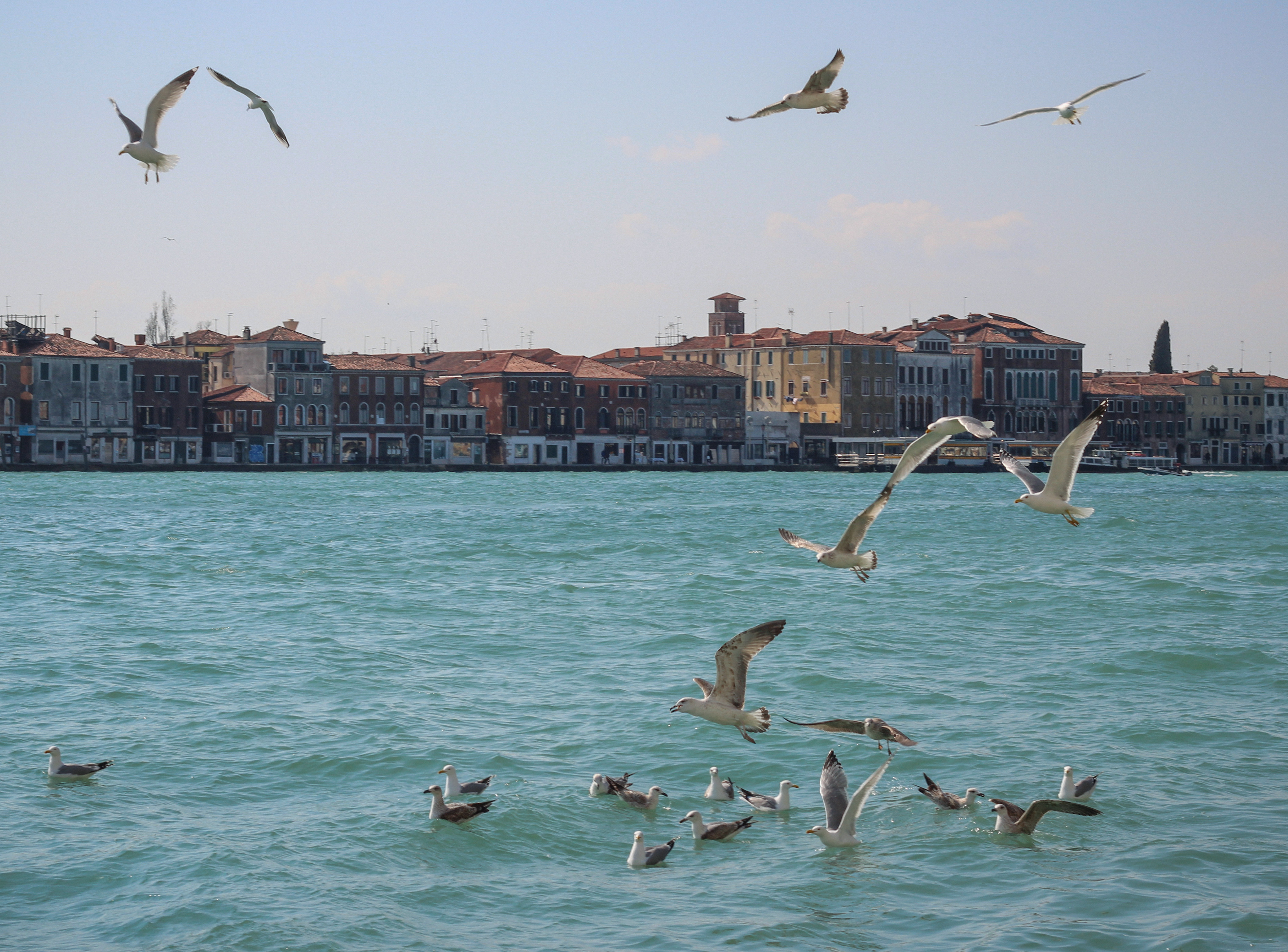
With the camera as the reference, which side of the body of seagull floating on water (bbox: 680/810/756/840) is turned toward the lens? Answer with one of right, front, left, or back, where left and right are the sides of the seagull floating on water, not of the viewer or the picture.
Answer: left

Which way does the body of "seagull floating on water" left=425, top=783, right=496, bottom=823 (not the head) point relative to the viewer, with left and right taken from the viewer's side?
facing to the left of the viewer

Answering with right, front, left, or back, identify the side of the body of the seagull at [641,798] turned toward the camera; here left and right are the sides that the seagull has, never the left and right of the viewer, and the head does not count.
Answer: right

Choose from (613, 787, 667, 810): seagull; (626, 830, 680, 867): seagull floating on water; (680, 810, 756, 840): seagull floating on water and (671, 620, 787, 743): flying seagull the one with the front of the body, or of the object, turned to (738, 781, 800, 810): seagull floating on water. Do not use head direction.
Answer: the seagull

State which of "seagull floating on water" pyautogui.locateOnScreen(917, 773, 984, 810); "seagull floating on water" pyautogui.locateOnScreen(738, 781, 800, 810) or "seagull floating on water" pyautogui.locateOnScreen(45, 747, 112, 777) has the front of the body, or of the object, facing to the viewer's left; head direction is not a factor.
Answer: "seagull floating on water" pyautogui.locateOnScreen(45, 747, 112, 777)

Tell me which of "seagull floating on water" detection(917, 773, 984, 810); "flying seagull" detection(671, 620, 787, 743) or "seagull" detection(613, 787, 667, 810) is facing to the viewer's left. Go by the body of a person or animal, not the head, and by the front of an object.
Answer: the flying seagull

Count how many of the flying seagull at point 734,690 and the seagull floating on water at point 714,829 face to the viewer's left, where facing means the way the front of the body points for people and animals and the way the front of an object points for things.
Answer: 2

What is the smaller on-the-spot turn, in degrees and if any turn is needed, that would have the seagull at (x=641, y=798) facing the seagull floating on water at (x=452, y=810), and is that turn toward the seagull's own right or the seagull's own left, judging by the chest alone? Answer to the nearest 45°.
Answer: approximately 180°

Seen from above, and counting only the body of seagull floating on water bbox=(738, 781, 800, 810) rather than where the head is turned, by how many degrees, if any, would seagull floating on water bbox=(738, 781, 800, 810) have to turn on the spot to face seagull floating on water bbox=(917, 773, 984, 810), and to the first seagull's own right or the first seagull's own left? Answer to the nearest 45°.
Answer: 0° — it already faces it

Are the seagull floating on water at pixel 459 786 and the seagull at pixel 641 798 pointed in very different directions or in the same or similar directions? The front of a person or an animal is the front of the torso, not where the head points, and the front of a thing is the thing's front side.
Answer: very different directions

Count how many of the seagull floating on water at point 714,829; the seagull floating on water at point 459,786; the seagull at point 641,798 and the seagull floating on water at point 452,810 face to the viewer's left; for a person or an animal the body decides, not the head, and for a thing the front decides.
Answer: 3

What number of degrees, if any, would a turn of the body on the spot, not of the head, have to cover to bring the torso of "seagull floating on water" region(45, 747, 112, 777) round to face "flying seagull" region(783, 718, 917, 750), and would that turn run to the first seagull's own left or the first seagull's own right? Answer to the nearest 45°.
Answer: approximately 135° to the first seagull's own left

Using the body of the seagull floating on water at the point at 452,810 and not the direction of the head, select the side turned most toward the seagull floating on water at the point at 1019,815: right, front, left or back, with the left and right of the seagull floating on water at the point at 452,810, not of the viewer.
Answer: back

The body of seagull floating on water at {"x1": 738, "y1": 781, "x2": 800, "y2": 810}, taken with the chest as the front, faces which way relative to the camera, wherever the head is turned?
to the viewer's right

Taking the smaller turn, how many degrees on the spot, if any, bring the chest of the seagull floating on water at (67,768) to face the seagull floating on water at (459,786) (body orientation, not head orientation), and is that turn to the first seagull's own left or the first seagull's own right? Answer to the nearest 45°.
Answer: approximately 135° to the first seagull's own left

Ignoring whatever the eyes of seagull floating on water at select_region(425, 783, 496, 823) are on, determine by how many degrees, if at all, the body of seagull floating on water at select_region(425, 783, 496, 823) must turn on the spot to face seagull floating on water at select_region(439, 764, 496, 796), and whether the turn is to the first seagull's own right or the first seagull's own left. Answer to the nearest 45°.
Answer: approximately 90° to the first seagull's own right

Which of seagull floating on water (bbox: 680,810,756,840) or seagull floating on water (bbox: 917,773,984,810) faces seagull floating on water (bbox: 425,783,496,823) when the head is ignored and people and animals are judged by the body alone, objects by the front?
seagull floating on water (bbox: 680,810,756,840)
